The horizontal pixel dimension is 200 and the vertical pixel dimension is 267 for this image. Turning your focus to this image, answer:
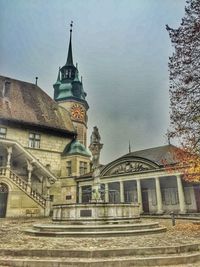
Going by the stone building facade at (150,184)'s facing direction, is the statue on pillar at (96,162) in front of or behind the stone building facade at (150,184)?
in front
